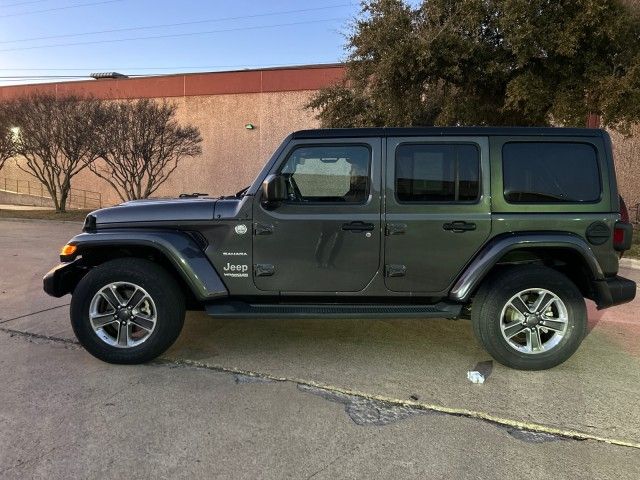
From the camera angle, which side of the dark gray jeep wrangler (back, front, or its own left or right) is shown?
left

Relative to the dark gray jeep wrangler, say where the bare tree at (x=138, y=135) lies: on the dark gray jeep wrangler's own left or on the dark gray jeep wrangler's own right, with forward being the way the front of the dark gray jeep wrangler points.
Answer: on the dark gray jeep wrangler's own right

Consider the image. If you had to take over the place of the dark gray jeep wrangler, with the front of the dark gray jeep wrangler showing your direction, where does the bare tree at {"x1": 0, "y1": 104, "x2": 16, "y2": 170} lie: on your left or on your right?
on your right

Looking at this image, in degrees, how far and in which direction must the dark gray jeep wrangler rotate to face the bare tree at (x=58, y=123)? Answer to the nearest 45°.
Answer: approximately 45° to its right

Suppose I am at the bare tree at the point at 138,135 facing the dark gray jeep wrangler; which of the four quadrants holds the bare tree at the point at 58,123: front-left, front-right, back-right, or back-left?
back-right

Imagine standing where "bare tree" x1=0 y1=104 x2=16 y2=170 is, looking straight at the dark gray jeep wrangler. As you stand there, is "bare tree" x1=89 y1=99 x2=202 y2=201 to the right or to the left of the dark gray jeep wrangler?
left
